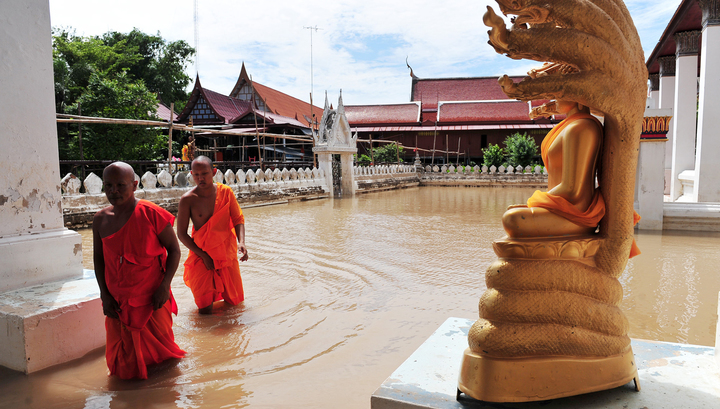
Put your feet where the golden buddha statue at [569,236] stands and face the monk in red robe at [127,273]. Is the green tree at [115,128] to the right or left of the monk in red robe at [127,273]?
right

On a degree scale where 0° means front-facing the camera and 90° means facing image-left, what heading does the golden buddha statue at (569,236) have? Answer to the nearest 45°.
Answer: approximately 90°

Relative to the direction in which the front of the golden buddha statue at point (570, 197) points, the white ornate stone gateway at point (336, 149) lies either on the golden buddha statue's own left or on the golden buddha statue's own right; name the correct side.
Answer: on the golden buddha statue's own right

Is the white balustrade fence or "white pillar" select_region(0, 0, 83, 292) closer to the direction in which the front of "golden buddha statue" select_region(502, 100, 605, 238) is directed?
the white pillar

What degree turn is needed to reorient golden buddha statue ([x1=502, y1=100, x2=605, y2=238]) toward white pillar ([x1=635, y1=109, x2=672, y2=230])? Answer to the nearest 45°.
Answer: approximately 90° to its right

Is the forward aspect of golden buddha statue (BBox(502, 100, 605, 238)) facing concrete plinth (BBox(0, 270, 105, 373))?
yes

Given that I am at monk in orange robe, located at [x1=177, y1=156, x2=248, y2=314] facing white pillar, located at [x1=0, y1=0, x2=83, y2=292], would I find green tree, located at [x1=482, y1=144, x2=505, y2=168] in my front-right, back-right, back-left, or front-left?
back-right
